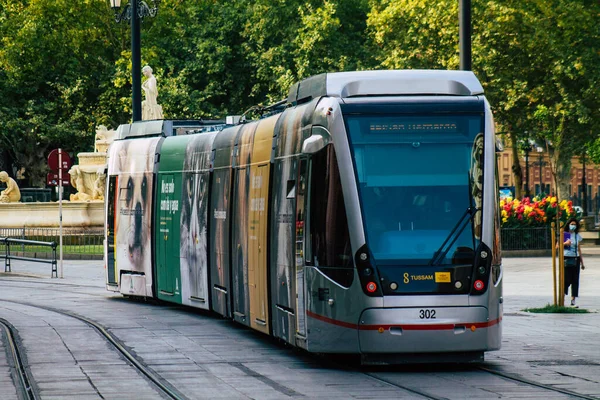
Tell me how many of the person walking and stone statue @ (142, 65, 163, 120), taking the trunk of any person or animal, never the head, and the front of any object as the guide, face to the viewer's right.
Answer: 0

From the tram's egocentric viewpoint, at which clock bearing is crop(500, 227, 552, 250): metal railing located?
The metal railing is roughly at 8 o'clock from the tram.

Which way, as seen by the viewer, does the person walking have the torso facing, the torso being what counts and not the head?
toward the camera

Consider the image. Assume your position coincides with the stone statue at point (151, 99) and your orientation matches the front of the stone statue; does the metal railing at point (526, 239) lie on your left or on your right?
on your left

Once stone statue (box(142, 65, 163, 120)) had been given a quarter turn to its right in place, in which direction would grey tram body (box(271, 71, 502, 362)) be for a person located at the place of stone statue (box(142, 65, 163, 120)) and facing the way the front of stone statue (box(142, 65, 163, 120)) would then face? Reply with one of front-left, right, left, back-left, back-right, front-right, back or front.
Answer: back-left

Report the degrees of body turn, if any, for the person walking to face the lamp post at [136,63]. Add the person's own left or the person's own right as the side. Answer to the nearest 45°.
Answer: approximately 90° to the person's own right

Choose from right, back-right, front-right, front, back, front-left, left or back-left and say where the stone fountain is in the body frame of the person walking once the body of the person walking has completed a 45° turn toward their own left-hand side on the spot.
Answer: back

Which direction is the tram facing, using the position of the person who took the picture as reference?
facing the viewer and to the right of the viewer

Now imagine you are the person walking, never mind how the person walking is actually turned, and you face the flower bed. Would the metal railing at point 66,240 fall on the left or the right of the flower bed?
left

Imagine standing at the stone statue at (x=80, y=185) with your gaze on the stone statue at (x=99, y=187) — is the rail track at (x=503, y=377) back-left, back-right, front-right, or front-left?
front-right

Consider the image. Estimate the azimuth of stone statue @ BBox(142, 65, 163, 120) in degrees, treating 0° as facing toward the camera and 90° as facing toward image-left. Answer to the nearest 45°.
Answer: approximately 45°

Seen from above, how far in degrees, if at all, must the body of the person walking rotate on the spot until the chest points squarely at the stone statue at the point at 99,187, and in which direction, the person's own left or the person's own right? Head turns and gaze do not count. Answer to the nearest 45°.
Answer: approximately 135° to the person's own right

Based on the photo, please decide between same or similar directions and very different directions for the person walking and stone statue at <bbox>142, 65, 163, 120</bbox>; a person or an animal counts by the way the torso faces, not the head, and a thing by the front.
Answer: same or similar directions
